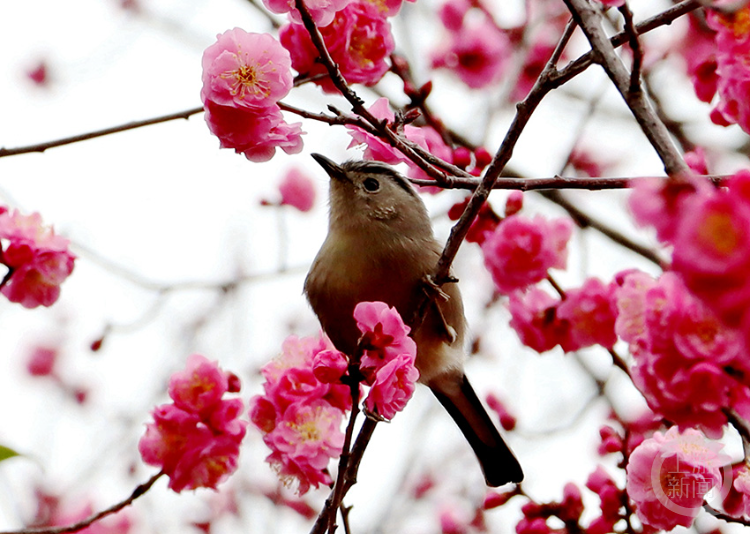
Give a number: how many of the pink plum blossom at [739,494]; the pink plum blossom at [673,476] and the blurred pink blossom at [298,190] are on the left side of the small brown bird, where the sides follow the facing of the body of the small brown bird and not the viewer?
2

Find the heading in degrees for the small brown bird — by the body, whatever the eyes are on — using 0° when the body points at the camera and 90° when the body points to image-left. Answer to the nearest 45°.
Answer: approximately 45°

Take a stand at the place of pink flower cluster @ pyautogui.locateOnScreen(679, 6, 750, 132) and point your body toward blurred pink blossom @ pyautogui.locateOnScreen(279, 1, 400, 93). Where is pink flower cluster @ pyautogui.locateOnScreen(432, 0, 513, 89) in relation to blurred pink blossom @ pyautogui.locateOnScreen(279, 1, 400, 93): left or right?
right

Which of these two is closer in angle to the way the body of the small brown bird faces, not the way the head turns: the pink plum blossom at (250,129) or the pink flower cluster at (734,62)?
the pink plum blossom

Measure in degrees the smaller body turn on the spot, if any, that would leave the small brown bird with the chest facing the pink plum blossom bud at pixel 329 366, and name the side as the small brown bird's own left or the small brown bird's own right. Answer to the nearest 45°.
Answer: approximately 45° to the small brown bird's own left

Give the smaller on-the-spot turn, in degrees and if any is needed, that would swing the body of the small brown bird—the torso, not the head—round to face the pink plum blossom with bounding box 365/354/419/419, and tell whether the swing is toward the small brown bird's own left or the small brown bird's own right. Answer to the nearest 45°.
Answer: approximately 45° to the small brown bird's own left

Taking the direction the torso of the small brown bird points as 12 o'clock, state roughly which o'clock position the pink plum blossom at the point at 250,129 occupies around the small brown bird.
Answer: The pink plum blossom is roughly at 1 o'clock from the small brown bird.

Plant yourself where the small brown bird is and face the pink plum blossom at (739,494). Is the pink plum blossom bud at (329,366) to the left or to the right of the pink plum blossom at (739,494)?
right
